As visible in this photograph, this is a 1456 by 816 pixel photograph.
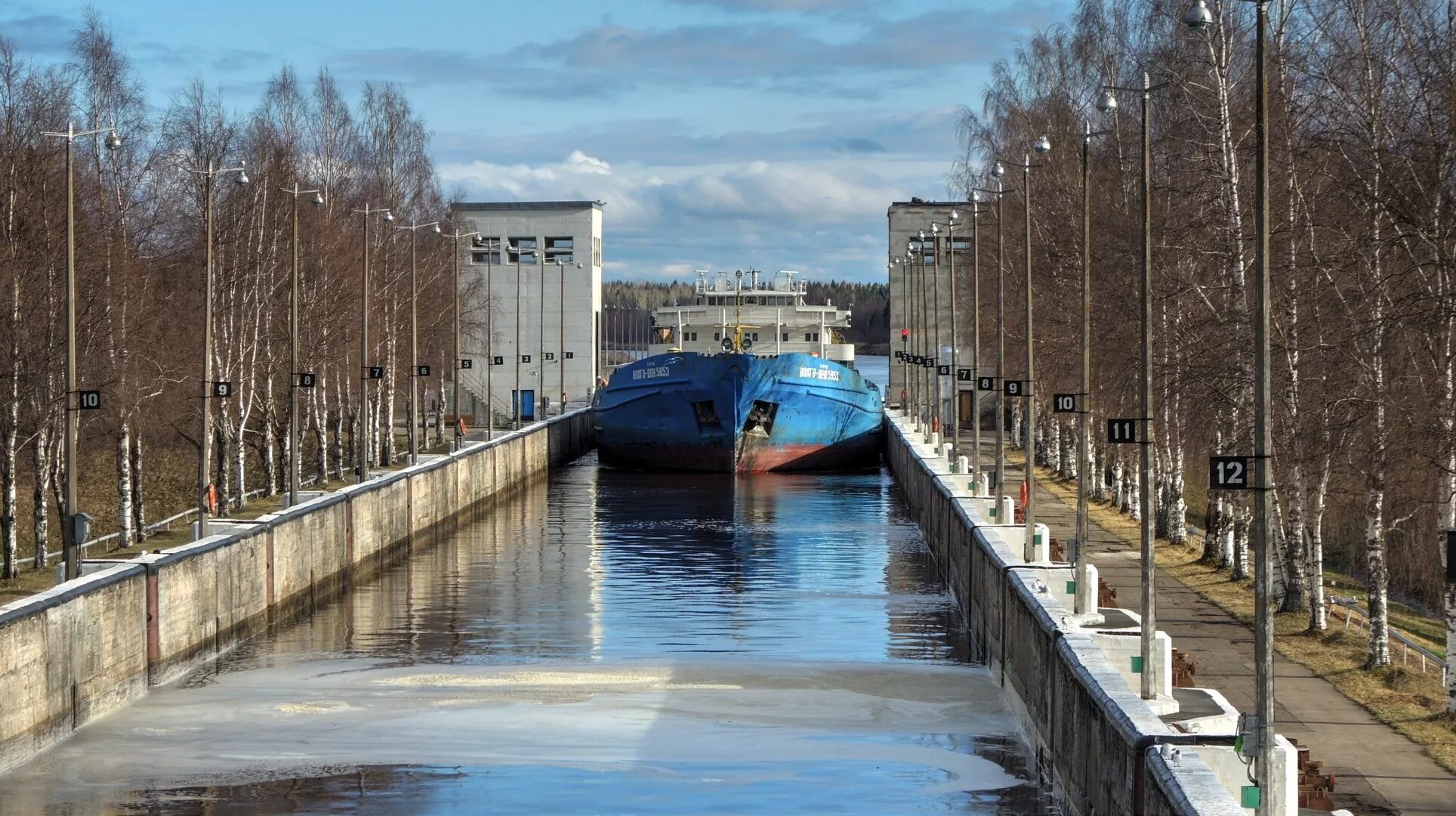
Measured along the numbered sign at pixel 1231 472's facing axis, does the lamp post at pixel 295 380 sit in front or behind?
behind

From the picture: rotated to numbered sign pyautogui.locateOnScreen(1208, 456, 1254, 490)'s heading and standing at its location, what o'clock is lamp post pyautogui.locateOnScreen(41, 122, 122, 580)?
The lamp post is roughly at 4 o'clock from the numbered sign.

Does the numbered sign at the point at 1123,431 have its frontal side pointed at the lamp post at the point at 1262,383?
yes

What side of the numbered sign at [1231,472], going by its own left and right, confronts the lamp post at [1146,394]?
back

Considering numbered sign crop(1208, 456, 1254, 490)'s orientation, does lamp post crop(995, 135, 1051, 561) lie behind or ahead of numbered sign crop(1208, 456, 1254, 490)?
behind

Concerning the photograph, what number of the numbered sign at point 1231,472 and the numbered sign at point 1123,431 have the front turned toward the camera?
2

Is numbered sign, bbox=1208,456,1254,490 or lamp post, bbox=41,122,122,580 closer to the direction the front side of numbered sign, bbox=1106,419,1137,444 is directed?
the numbered sign

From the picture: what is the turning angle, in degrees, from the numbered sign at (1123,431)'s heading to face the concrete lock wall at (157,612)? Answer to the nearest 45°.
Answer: approximately 90° to its right

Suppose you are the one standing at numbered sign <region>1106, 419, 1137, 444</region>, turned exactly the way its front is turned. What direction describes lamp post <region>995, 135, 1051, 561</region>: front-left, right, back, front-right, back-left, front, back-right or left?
back
